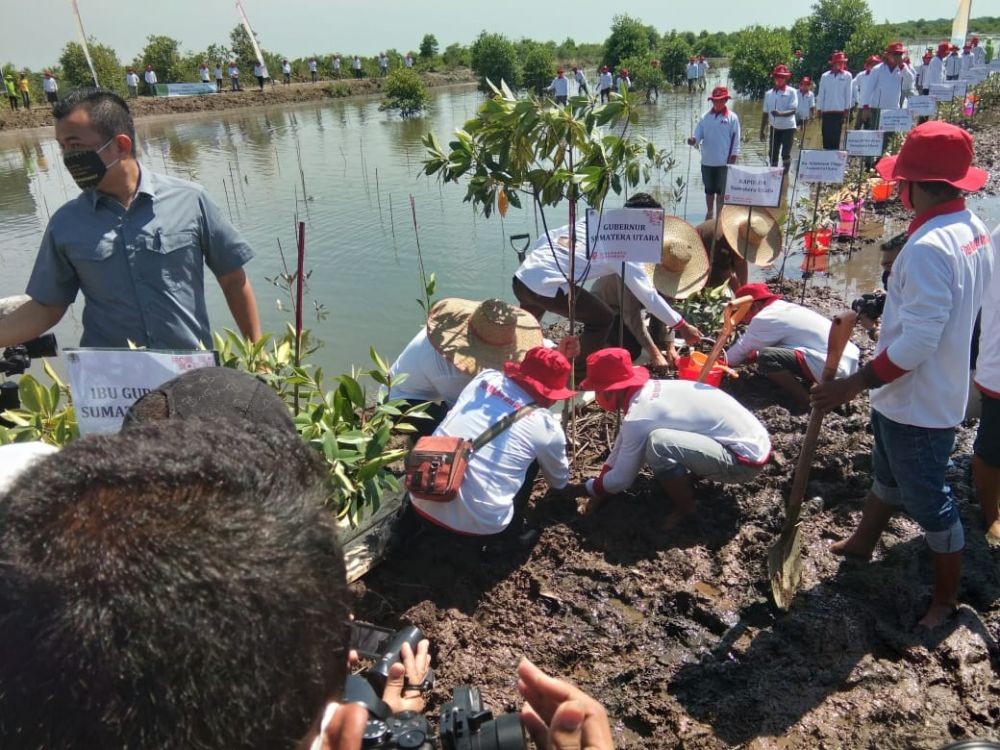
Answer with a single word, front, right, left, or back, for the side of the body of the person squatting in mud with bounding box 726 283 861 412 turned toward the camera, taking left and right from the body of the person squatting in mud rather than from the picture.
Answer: left

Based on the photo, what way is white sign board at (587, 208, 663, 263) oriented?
toward the camera

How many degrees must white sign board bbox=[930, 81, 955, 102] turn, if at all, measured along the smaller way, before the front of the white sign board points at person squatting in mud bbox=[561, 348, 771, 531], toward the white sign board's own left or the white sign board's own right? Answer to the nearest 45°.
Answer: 0° — it already faces them

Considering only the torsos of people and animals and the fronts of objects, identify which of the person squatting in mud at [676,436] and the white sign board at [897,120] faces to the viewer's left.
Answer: the person squatting in mud

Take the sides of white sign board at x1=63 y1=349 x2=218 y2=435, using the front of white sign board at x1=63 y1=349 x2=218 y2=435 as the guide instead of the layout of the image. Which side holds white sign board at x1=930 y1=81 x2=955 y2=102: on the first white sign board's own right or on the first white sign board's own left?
on the first white sign board's own left

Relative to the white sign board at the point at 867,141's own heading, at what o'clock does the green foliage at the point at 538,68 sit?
The green foliage is roughly at 5 o'clock from the white sign board.

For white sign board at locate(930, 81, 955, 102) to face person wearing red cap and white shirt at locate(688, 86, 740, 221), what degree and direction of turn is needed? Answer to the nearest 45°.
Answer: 0° — it already faces them

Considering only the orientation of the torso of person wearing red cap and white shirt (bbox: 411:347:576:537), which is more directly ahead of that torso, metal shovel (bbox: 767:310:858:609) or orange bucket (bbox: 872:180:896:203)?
the orange bucket

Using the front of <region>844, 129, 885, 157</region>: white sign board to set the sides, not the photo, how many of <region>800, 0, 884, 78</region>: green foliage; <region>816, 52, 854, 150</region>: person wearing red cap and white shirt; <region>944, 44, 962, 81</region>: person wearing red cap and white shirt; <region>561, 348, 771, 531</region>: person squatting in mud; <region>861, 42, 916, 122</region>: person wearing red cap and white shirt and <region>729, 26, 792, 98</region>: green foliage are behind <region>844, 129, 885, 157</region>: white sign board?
5

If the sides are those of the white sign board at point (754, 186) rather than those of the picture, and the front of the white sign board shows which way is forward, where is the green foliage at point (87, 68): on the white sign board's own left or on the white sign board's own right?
on the white sign board's own right

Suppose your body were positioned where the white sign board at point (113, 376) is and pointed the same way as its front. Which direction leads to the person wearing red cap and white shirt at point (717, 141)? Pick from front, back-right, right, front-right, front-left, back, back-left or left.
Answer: back-left

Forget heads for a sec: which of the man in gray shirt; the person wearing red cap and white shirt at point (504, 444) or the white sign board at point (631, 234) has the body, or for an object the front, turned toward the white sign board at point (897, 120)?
the person wearing red cap and white shirt

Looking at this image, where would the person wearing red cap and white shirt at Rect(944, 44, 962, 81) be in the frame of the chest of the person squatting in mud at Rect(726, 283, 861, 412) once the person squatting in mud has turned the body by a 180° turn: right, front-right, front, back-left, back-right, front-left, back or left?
left

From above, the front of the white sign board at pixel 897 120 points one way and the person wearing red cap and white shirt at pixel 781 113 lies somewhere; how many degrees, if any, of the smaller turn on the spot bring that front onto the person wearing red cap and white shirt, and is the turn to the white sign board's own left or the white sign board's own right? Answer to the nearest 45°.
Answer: approximately 135° to the white sign board's own right

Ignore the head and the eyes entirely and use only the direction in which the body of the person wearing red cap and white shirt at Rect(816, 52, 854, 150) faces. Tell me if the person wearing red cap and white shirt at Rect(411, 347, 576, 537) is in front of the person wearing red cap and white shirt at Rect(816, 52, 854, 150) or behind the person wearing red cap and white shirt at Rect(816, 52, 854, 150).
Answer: in front

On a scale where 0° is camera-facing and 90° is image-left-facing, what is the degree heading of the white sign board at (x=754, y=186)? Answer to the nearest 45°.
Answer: approximately 0°
